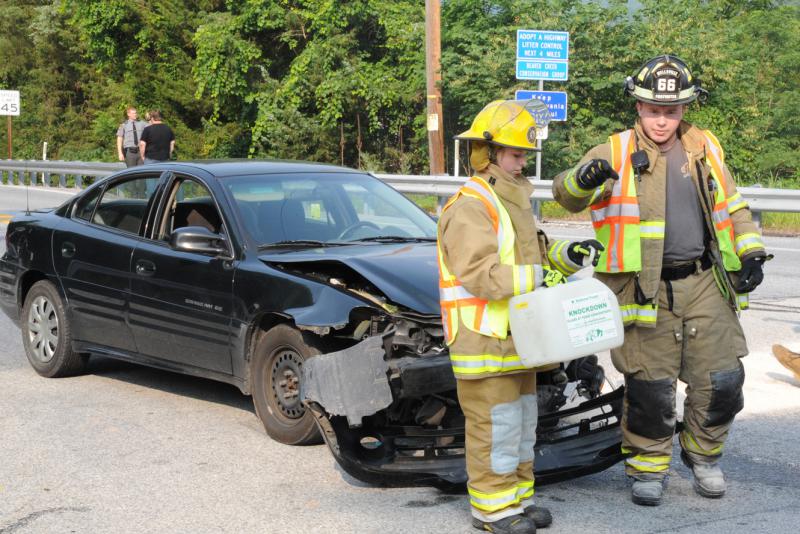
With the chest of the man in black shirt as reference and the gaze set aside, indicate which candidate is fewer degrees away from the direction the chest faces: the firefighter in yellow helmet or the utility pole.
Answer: the utility pole

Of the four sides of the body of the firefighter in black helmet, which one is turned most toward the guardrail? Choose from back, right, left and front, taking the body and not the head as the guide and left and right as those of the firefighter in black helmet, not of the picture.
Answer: back

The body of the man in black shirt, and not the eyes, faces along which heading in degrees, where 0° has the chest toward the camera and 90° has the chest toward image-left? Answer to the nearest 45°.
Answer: approximately 180°

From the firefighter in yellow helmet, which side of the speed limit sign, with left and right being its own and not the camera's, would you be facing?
front

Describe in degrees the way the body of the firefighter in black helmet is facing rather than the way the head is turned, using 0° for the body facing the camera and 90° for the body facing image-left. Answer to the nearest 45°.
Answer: approximately 0°

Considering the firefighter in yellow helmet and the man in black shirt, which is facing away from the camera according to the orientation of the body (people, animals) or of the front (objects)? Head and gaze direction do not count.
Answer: the man in black shirt

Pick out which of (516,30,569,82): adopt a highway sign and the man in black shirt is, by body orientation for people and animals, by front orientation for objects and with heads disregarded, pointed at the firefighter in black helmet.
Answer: the adopt a highway sign

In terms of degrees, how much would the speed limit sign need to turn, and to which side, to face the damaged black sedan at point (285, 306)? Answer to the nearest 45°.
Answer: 0° — it already faces it

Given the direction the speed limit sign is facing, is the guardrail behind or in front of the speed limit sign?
in front

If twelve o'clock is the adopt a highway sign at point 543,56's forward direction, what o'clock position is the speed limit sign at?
The speed limit sign is roughly at 4 o'clock from the adopt a highway sign.

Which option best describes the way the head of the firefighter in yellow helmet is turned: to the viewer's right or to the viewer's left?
to the viewer's right
